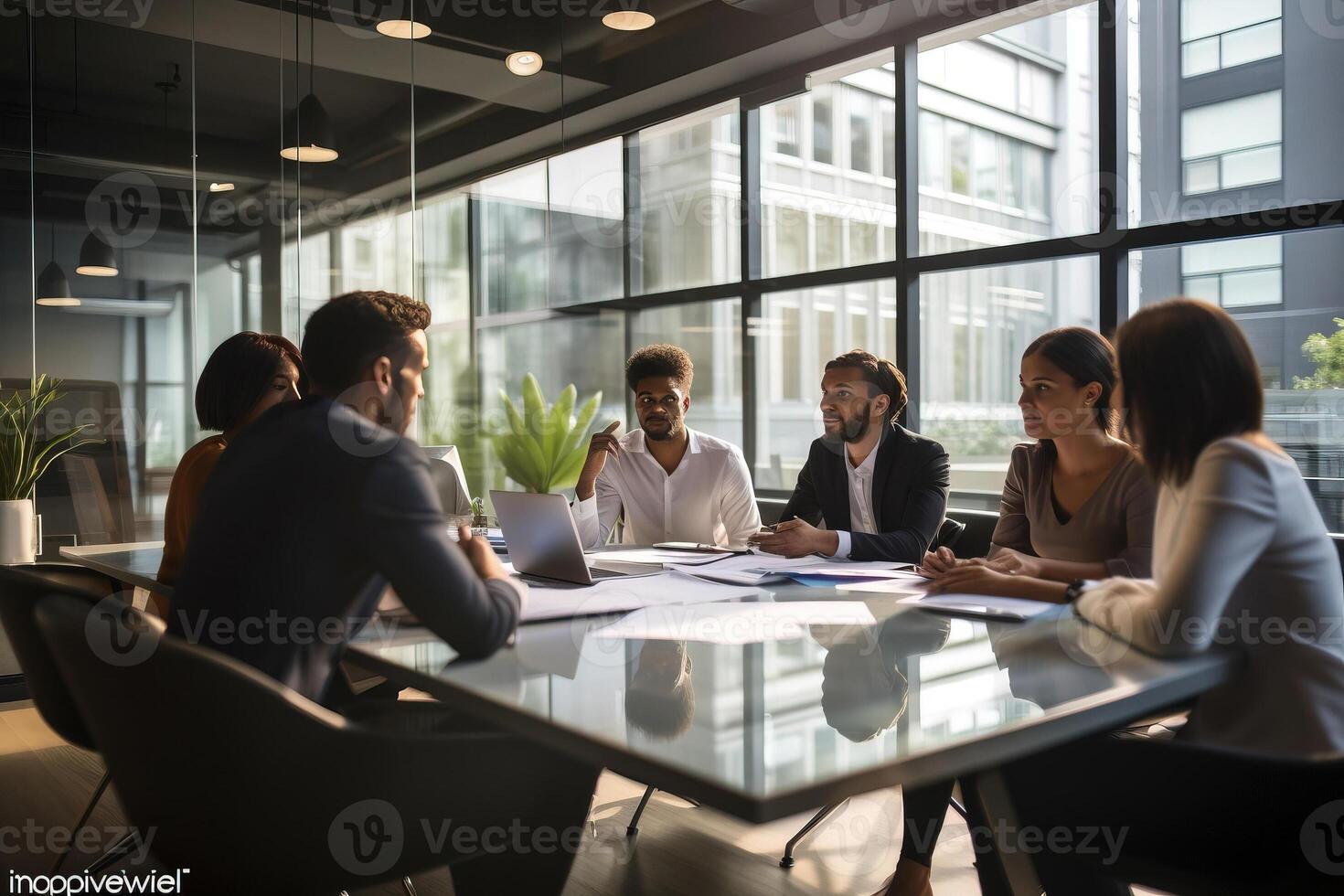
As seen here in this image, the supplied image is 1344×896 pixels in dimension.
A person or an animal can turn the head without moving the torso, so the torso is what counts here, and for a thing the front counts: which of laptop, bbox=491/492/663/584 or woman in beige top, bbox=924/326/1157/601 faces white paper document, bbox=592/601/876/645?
the woman in beige top

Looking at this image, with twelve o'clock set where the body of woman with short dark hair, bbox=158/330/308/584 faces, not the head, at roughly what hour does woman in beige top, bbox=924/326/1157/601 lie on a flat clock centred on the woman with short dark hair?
The woman in beige top is roughly at 1 o'clock from the woman with short dark hair.

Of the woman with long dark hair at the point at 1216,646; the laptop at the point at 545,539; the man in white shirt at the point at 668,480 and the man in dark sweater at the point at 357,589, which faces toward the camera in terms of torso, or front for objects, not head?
the man in white shirt

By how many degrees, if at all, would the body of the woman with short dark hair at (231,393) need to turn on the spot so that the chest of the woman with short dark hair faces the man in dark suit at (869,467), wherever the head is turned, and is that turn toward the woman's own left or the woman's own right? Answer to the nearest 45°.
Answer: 0° — they already face them

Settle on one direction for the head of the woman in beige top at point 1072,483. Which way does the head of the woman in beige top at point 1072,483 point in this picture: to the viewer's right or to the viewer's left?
to the viewer's left

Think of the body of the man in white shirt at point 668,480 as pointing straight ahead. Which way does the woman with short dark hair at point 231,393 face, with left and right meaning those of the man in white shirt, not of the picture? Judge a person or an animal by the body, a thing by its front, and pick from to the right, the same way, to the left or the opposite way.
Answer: to the left

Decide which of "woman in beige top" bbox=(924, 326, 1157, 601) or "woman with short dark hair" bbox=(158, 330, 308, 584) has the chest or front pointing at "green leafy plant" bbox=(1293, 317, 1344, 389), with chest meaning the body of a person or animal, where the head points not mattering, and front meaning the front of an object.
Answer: the woman with short dark hair

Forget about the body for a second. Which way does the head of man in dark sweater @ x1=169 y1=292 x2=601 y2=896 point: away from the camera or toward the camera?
away from the camera

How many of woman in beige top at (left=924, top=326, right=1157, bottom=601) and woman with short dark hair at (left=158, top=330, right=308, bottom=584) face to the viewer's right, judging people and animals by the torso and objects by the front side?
1

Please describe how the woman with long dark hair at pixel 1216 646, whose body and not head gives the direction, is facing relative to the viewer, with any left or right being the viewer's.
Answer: facing away from the viewer and to the left of the viewer

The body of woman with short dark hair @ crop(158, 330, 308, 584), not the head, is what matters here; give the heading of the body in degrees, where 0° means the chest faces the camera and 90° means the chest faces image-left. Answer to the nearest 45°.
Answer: approximately 270°

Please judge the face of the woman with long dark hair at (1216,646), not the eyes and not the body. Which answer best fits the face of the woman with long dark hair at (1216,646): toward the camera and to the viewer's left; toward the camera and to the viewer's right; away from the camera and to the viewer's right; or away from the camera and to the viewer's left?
away from the camera and to the viewer's left

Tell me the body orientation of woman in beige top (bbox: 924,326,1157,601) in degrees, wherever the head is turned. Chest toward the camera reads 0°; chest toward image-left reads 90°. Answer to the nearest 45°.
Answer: approximately 45°

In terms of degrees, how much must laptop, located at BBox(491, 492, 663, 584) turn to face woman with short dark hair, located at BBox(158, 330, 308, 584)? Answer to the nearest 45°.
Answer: approximately 90° to its left
